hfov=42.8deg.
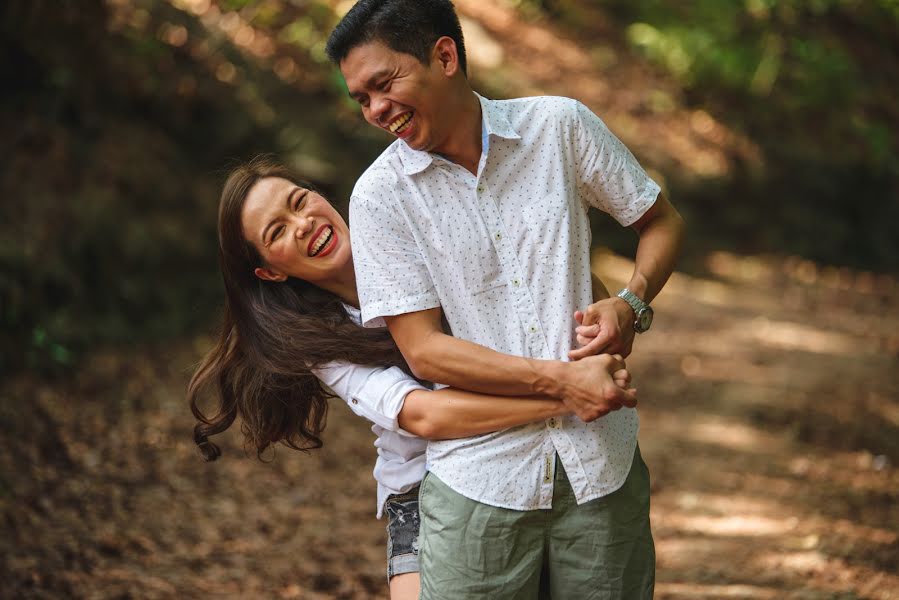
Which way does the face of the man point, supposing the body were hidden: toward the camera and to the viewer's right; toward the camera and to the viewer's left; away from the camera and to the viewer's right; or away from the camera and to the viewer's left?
toward the camera and to the viewer's left

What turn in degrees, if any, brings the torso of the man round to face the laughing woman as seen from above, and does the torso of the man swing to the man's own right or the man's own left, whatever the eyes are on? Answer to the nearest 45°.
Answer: approximately 135° to the man's own right

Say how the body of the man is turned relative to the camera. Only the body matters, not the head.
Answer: toward the camera
